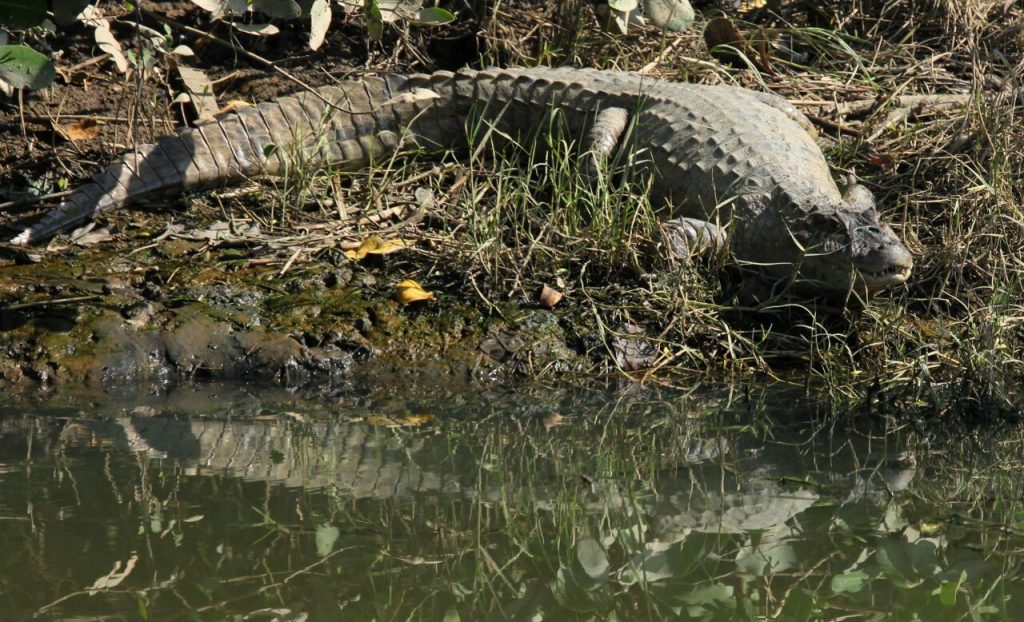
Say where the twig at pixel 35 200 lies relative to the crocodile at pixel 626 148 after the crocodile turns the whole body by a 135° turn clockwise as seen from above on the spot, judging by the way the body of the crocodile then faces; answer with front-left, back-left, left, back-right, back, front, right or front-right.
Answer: front

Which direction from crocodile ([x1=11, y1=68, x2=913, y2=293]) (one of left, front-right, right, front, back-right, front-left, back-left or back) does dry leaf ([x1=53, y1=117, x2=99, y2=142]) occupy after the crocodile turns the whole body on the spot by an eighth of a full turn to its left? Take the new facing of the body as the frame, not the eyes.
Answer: back

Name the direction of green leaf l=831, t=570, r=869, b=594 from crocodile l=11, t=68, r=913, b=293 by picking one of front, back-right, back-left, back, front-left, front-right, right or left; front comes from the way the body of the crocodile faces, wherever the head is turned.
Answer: front-right

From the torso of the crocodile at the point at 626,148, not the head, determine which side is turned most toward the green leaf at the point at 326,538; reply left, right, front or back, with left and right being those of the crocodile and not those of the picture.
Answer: right

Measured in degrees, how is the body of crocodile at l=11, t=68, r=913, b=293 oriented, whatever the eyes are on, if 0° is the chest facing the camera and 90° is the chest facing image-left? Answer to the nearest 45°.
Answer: approximately 315°
